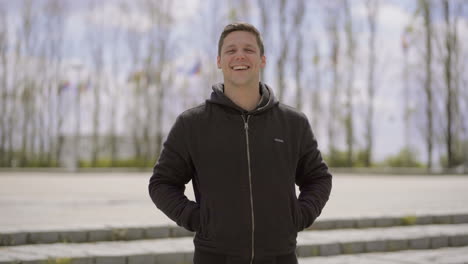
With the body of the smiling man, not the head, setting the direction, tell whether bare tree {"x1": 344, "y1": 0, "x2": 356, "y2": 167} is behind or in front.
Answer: behind

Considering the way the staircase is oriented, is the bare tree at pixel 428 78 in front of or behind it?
behind

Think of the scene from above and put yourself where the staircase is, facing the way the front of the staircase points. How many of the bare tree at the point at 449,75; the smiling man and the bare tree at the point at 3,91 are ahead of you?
1

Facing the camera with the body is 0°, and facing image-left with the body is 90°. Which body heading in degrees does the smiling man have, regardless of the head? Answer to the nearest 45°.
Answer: approximately 0°

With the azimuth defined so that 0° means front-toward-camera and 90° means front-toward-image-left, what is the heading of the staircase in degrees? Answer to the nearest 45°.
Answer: approximately 0°

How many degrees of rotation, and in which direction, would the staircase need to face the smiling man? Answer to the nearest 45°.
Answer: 0° — it already faces them

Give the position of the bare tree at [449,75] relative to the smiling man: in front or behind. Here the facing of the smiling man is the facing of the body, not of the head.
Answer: behind

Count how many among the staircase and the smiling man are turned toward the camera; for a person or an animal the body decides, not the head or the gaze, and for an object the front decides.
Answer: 2

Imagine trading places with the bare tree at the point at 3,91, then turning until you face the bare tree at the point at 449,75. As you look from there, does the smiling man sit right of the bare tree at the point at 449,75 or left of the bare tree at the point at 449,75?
right
